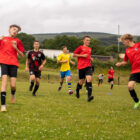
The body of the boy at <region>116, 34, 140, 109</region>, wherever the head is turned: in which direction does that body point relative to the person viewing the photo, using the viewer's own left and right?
facing the viewer and to the left of the viewer

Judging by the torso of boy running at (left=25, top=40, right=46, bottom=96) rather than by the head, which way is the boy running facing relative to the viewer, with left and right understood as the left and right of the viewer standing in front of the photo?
facing the viewer

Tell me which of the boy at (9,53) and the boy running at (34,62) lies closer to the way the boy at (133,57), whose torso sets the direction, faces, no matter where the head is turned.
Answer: the boy

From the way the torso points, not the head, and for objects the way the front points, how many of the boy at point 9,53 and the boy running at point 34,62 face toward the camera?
2

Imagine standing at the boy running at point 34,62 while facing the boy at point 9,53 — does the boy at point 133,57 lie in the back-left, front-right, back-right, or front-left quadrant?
front-left

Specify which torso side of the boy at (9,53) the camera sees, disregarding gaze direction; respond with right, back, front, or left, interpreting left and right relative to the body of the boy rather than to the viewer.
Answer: front

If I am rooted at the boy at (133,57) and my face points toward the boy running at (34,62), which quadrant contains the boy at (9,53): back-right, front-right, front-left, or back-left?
front-left

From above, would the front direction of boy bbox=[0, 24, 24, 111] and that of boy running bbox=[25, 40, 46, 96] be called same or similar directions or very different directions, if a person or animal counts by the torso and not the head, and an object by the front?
same or similar directions

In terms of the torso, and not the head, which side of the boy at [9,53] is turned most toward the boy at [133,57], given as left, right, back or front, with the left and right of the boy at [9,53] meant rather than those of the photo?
left

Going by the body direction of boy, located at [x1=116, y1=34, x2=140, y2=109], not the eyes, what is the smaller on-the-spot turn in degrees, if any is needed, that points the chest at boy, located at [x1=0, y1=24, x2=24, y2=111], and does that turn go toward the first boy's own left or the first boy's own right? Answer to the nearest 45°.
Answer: approximately 45° to the first boy's own right

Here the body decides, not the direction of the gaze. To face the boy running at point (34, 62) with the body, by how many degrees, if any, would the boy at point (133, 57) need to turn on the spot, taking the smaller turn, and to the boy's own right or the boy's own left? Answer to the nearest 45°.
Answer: approximately 90° to the boy's own right

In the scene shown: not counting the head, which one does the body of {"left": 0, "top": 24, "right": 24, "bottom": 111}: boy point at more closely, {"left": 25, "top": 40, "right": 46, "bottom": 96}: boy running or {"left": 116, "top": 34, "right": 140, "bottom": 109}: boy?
the boy

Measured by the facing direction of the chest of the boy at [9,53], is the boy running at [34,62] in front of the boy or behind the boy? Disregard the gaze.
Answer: behind

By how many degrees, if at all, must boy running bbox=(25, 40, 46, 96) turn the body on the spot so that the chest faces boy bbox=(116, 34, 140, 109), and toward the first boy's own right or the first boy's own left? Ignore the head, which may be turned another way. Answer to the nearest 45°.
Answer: approximately 45° to the first boy's own left
